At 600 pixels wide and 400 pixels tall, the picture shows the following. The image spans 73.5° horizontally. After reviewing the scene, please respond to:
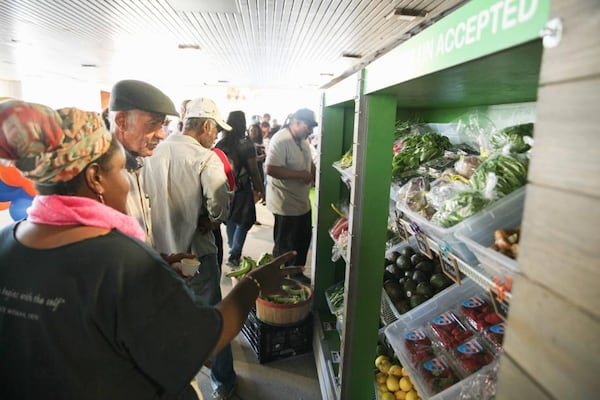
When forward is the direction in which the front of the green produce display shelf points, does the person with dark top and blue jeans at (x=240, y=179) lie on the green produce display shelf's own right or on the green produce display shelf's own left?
on the green produce display shelf's own right

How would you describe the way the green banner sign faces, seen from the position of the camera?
facing the viewer and to the left of the viewer

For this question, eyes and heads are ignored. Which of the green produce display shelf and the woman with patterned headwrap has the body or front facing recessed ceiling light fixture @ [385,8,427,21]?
the woman with patterned headwrap

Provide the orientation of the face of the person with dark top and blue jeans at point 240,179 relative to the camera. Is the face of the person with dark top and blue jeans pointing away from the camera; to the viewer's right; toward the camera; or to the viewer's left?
away from the camera

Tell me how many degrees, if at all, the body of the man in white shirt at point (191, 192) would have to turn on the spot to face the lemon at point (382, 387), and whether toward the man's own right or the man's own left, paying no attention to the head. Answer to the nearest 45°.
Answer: approximately 90° to the man's own right

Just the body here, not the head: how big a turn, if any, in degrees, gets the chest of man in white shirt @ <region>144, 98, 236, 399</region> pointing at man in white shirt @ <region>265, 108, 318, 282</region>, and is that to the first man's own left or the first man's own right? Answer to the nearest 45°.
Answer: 0° — they already face them

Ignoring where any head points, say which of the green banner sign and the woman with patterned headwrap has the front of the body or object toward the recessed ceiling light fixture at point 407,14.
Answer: the woman with patterned headwrap

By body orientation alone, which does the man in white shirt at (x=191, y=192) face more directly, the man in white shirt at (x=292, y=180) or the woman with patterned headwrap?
the man in white shirt

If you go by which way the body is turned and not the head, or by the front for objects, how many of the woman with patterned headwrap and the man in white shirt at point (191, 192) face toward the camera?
0

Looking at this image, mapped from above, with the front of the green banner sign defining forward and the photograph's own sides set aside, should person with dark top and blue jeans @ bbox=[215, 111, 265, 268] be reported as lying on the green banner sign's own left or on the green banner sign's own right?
on the green banner sign's own right

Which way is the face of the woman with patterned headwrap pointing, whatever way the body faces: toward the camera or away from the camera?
away from the camera

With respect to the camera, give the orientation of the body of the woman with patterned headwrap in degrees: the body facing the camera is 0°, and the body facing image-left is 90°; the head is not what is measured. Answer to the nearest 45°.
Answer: approximately 225°

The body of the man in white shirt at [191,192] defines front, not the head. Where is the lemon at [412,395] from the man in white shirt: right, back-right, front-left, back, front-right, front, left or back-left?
right

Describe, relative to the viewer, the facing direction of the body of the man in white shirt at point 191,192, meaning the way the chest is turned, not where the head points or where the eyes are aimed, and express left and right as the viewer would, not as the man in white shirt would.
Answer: facing away from the viewer and to the right of the viewer
